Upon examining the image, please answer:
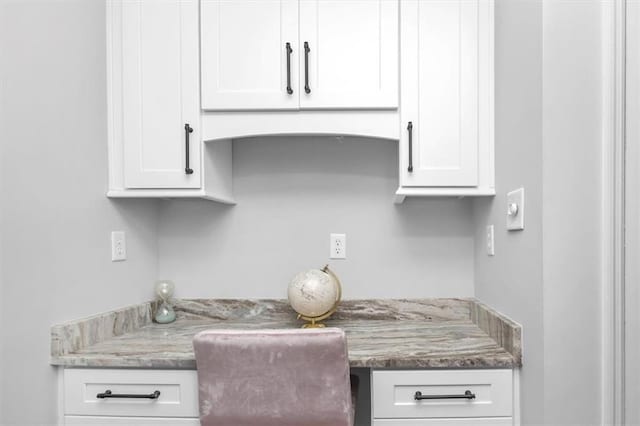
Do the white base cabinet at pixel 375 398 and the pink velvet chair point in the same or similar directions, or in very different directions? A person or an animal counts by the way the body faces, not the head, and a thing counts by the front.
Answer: very different directions

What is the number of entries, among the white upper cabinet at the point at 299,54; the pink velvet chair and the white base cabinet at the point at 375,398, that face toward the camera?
2

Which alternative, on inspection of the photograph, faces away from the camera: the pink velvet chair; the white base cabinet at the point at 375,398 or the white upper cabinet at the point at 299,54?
the pink velvet chair

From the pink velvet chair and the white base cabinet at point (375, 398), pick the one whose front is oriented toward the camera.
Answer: the white base cabinet

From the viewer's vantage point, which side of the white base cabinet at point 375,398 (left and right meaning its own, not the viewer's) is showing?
front

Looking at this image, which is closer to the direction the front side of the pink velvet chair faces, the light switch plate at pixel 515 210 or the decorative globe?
the decorative globe

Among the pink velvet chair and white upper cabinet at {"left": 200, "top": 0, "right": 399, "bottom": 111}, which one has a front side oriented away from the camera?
the pink velvet chair

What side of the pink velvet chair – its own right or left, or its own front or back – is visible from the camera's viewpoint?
back

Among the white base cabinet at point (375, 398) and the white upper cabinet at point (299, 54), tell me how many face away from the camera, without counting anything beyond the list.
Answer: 0

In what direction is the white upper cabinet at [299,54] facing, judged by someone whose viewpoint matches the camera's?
facing the viewer

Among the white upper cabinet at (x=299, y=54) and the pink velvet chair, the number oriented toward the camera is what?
1

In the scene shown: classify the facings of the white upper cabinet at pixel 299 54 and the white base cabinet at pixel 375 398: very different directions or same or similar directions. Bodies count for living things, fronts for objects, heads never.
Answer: same or similar directions

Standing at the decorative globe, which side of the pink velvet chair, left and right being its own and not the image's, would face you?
front

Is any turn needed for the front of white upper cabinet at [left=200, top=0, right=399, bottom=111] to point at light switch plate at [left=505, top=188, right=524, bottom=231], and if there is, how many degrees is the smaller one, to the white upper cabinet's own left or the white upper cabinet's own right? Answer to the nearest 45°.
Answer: approximately 45° to the white upper cabinet's own left

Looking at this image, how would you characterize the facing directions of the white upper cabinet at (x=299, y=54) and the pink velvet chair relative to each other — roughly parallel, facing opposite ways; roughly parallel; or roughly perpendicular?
roughly parallel, facing opposite ways
